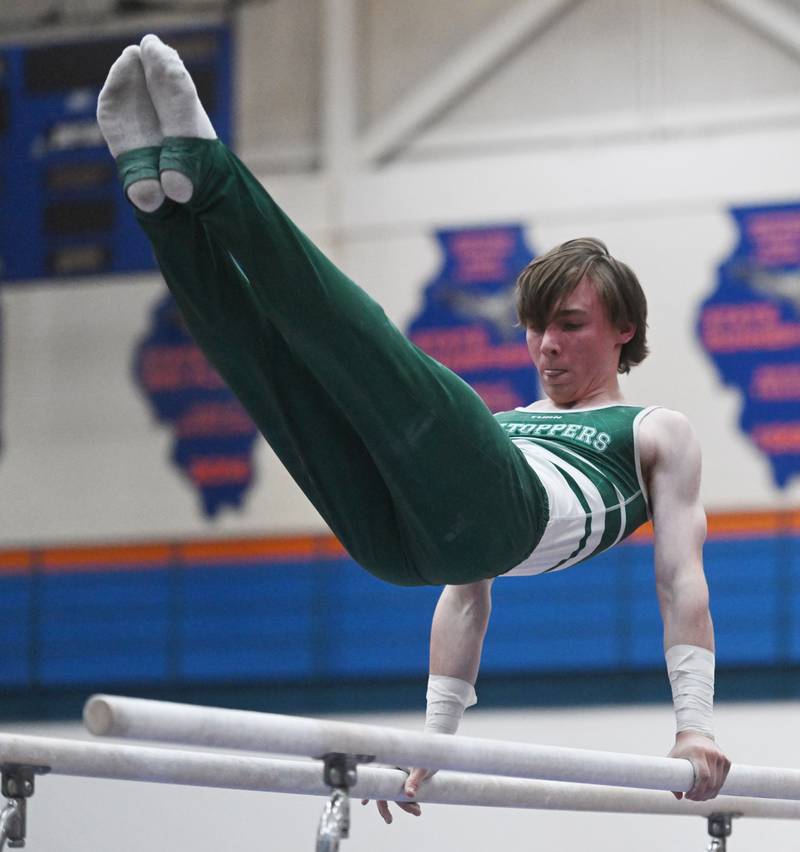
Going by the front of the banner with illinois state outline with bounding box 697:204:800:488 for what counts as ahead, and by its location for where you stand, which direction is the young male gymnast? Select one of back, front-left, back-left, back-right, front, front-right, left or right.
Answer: front

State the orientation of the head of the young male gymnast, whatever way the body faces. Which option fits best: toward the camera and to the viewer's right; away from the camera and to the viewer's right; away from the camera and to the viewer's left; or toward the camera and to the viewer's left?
toward the camera and to the viewer's left

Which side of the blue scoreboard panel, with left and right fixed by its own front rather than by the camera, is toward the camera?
front

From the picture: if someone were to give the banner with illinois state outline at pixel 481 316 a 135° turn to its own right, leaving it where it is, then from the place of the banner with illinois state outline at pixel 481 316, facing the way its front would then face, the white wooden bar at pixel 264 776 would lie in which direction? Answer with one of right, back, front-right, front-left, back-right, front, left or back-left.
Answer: back-left

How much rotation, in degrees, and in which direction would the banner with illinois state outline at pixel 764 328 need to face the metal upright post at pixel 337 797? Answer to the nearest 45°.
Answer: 0° — it already faces it

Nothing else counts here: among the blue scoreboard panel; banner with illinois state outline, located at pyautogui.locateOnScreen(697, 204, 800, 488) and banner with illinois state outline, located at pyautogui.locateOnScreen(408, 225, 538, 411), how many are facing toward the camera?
3

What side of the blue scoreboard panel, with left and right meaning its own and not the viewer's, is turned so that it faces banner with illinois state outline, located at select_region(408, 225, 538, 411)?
left

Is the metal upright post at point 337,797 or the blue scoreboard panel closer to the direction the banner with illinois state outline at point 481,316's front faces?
the metal upright post

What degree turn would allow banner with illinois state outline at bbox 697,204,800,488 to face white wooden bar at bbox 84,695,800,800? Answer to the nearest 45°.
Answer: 0° — it already faces it

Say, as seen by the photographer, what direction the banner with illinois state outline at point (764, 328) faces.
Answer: facing the viewer

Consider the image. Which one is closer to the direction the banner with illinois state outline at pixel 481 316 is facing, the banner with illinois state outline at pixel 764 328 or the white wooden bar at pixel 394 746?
the white wooden bar

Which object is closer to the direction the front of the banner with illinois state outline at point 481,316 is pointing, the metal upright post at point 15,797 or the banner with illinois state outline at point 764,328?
the metal upright post

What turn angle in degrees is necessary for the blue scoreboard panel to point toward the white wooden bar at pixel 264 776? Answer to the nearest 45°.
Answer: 0° — it already faces it
